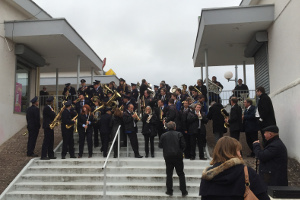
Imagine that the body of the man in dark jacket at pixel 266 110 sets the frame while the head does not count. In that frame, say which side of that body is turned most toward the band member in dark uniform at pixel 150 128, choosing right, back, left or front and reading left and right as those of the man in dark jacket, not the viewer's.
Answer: front

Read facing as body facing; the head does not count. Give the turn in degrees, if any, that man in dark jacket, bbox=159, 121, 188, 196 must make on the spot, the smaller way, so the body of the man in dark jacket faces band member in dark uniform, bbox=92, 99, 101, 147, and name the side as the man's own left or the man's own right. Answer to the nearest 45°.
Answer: approximately 45° to the man's own left

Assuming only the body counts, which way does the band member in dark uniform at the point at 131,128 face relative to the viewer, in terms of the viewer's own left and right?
facing the viewer and to the right of the viewer

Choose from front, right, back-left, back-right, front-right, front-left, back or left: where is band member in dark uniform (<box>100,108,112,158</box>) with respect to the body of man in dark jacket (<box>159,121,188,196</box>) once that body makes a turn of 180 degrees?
back-right

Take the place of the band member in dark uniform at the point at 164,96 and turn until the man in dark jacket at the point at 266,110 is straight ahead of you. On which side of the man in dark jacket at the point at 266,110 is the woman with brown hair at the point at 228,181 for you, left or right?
right
